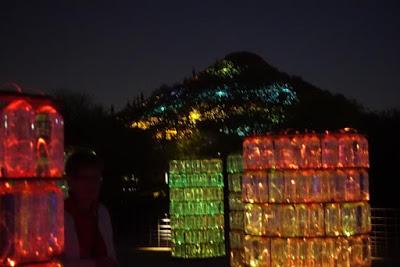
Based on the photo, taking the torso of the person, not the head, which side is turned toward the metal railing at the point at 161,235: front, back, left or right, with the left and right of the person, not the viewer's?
back

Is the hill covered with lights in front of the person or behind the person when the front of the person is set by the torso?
behind

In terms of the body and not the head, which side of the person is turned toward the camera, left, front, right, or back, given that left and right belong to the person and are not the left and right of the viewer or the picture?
front

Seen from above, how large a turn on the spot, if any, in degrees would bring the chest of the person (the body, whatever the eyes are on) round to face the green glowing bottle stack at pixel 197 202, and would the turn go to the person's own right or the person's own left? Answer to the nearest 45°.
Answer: approximately 180°

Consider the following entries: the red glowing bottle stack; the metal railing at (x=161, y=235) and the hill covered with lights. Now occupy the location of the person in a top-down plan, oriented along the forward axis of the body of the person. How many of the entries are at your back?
2

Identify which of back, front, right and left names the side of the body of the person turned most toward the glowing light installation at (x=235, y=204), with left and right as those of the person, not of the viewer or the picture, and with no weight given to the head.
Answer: back

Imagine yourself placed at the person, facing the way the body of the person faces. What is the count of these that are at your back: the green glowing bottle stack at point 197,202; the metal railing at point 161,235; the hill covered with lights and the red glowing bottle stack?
3

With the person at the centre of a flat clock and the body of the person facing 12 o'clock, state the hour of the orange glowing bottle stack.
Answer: The orange glowing bottle stack is roughly at 7 o'clock from the person.
